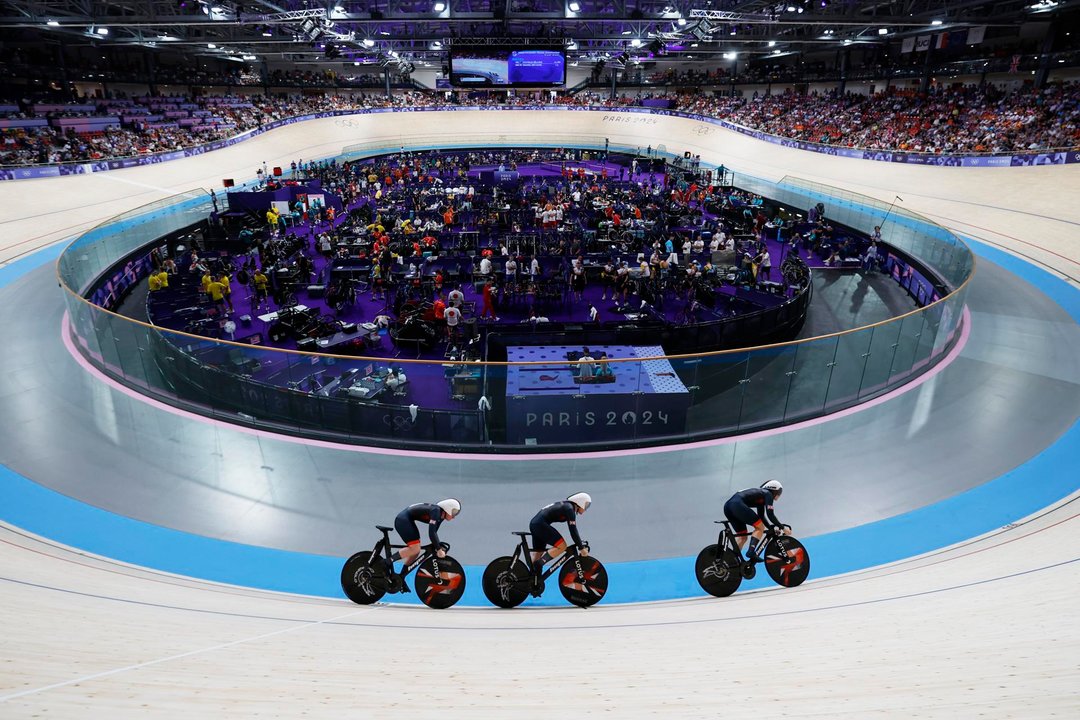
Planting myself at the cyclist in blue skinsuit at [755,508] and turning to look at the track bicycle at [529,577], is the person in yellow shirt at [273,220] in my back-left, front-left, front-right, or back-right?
front-right

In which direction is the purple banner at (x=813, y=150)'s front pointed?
toward the camera

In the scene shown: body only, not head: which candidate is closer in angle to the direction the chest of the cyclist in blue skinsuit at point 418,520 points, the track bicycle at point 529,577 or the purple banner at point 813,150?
the track bicycle

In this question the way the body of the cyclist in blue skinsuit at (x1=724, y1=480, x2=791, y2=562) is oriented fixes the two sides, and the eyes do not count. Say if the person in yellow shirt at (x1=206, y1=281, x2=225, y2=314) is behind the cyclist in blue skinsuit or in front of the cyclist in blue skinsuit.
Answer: behind

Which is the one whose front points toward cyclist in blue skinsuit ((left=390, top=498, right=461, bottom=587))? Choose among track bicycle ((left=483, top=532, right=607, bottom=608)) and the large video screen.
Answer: the large video screen

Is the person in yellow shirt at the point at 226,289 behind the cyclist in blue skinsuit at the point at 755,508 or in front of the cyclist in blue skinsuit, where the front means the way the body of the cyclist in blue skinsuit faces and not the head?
behind

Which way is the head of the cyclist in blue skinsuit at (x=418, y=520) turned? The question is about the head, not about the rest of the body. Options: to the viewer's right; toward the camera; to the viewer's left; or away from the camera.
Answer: to the viewer's right

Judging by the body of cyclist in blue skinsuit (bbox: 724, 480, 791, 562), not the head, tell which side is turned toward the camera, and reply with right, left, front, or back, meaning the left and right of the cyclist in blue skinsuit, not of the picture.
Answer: right

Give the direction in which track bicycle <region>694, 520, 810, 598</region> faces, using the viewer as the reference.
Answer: facing to the right of the viewer

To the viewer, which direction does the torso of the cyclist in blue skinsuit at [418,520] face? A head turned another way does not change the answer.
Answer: to the viewer's right

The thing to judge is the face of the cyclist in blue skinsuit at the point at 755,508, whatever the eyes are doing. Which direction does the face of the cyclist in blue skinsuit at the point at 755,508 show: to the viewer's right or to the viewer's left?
to the viewer's right

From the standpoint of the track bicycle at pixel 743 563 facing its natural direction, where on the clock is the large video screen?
The large video screen is roughly at 8 o'clock from the track bicycle.

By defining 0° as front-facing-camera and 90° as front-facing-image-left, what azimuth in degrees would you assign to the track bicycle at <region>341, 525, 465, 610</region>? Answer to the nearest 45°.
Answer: approximately 270°

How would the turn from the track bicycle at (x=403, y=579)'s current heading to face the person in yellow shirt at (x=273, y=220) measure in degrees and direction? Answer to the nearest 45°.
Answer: approximately 90° to its left

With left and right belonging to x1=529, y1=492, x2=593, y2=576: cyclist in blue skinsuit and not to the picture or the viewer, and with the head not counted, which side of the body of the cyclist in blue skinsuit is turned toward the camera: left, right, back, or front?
right

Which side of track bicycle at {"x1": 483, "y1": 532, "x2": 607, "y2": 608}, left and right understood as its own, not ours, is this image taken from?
right

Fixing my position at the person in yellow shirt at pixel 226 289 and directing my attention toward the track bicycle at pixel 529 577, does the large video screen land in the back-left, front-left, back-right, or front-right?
back-left

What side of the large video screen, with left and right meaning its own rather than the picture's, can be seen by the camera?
front
